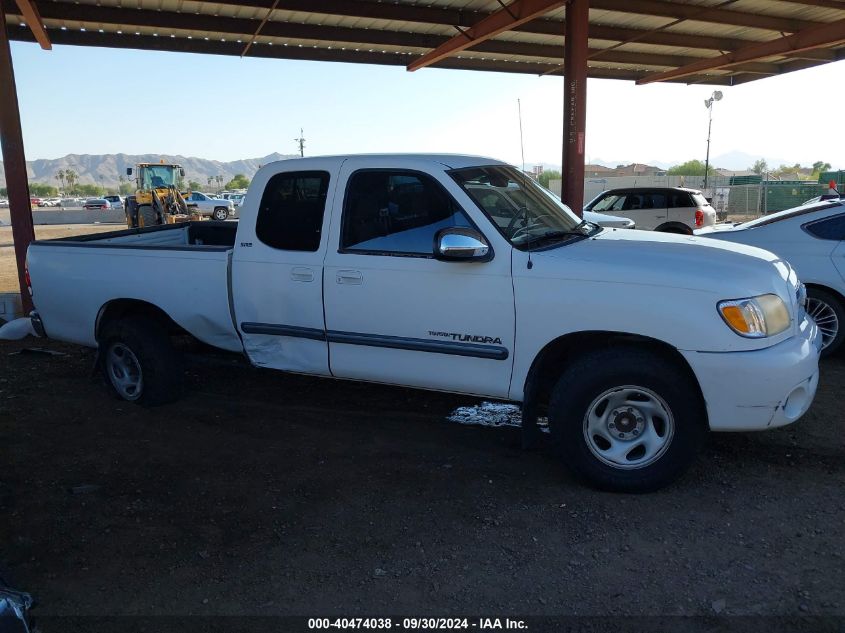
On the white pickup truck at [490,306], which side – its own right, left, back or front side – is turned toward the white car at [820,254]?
left

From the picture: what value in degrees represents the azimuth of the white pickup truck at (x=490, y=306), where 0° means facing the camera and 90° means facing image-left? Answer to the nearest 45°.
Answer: approximately 315°

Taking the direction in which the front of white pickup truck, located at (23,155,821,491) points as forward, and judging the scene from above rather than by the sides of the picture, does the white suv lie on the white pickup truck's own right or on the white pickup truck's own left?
on the white pickup truck's own left

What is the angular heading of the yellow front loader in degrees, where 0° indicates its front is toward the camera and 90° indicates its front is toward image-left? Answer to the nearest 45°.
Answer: approximately 315°
